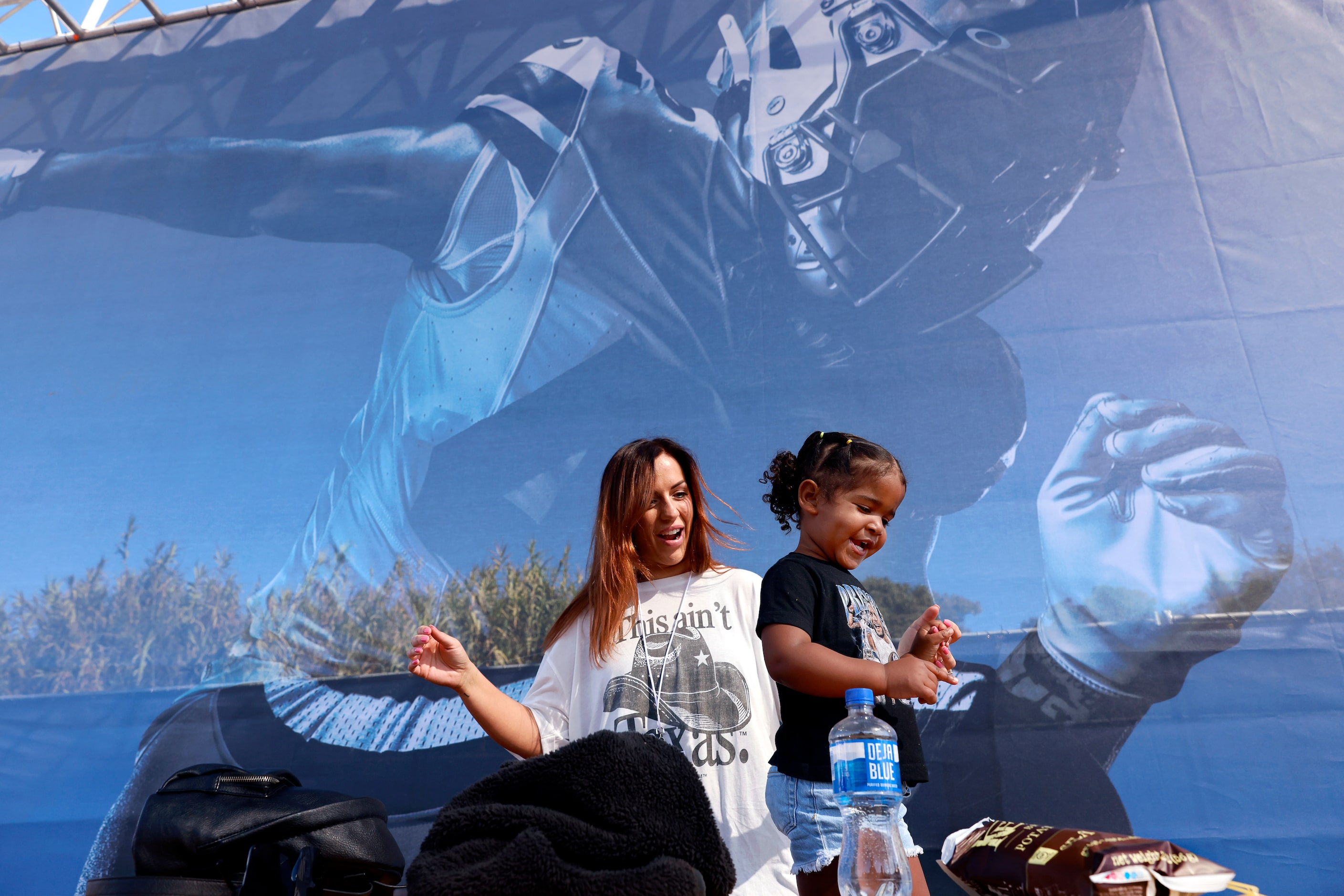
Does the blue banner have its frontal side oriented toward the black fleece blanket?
yes

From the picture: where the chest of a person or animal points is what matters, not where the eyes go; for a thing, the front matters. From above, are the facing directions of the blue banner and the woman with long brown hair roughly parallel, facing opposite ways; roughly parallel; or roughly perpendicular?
roughly parallel

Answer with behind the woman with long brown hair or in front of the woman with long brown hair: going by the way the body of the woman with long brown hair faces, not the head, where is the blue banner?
behind

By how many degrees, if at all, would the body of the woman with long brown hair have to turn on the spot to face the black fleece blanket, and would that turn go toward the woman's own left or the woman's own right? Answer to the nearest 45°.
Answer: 0° — they already face it

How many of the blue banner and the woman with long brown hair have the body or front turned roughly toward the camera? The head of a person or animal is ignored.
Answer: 2

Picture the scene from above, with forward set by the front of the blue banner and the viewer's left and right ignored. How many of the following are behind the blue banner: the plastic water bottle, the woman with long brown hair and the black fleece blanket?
0

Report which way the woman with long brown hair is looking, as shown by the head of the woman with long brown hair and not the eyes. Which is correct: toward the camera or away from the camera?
toward the camera

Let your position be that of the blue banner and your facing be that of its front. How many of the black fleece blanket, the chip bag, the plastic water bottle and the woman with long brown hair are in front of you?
4

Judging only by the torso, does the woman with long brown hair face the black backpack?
no

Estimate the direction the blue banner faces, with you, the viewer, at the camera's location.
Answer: facing the viewer

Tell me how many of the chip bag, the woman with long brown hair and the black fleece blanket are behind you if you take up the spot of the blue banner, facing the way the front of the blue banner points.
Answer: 0

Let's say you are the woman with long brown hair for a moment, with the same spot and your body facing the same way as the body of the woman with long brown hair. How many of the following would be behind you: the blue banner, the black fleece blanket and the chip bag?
1

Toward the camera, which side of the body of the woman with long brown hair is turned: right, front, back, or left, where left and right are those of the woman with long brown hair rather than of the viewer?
front
